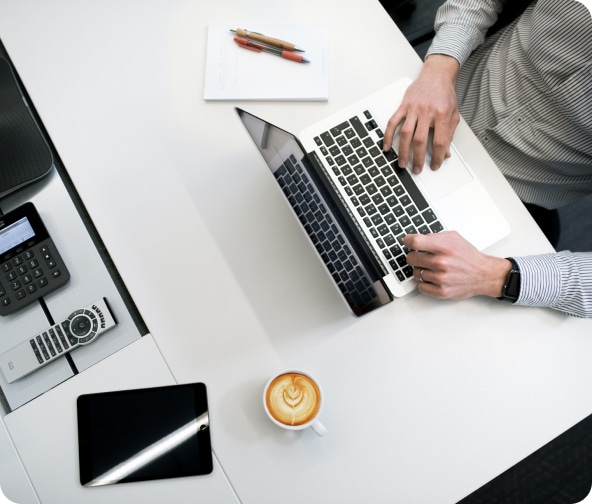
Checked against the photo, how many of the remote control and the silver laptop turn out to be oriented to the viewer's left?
0

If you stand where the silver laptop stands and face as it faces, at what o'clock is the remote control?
The remote control is roughly at 7 o'clock from the silver laptop.

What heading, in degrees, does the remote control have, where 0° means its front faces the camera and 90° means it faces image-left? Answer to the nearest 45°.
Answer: approximately 225°

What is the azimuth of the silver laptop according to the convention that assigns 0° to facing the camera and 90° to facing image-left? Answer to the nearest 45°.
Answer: approximately 225°
